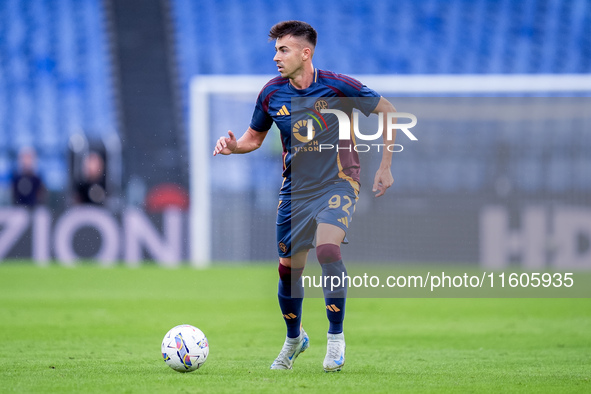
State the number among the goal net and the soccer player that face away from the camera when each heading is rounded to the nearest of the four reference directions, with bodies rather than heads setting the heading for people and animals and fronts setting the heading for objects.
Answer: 0

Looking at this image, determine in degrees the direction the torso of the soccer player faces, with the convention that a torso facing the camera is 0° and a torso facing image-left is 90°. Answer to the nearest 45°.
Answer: approximately 45°

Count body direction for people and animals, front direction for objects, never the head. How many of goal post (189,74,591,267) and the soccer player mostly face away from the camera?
0

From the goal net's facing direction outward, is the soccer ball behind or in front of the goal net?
in front

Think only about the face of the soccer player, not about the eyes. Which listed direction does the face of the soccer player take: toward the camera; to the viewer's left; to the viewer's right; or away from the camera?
to the viewer's left

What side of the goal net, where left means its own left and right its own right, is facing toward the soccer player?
front

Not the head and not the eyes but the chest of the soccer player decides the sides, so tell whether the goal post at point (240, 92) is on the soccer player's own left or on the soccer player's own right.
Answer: on the soccer player's own right

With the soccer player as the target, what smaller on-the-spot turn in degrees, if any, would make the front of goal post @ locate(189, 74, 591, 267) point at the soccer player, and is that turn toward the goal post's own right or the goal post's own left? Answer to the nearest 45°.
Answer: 0° — it already faces them

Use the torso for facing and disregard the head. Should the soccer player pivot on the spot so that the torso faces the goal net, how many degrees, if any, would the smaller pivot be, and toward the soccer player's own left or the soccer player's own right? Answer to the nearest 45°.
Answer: approximately 135° to the soccer player's own right
